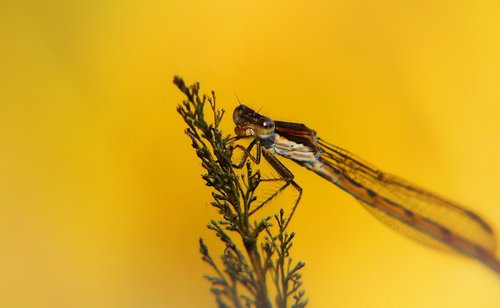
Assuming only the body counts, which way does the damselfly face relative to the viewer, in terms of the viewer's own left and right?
facing the viewer and to the left of the viewer
